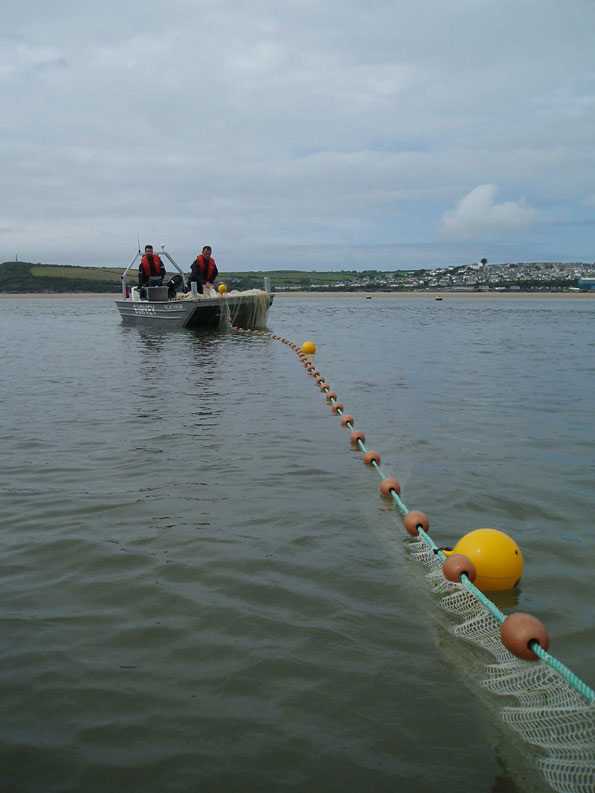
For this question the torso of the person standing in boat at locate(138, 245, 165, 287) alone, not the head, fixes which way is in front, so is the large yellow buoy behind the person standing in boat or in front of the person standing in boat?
in front

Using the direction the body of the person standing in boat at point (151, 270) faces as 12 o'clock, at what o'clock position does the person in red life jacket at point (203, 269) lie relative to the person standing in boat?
The person in red life jacket is roughly at 10 o'clock from the person standing in boat.

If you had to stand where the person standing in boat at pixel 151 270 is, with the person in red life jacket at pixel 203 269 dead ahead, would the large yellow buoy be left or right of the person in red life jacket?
right

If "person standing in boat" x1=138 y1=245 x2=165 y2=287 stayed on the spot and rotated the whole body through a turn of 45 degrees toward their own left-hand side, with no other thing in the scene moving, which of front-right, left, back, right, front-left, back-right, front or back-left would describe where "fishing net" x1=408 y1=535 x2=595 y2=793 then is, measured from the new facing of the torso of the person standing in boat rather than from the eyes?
front-right

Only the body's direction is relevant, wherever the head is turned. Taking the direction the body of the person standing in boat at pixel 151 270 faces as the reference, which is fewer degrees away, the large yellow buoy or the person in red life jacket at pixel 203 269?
the large yellow buoy

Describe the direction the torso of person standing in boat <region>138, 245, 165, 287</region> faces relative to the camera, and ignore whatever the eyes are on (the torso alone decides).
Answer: toward the camera
